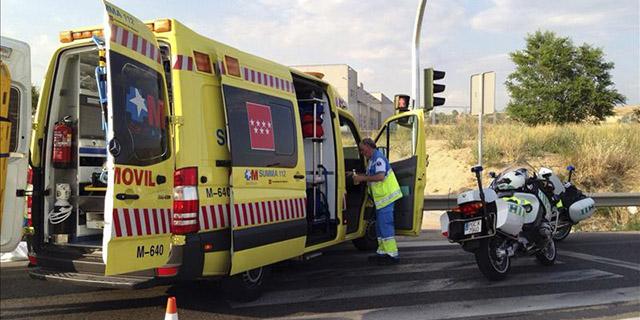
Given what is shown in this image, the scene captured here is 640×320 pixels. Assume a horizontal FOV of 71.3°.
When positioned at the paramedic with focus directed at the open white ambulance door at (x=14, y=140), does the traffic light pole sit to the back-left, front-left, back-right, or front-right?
back-right

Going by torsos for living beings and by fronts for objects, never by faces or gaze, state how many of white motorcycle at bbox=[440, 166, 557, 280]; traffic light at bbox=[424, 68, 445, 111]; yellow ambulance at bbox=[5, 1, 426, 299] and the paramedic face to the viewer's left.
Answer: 1

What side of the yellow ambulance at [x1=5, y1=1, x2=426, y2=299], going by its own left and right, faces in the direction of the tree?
front

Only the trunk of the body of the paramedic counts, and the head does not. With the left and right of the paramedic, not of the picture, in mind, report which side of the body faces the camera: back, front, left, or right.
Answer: left

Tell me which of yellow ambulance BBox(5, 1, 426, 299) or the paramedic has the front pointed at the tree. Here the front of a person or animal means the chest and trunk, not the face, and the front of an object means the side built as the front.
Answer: the yellow ambulance

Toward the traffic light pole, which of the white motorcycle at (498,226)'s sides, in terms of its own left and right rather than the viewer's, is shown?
left

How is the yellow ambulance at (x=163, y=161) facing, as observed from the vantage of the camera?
facing away from the viewer and to the right of the viewer

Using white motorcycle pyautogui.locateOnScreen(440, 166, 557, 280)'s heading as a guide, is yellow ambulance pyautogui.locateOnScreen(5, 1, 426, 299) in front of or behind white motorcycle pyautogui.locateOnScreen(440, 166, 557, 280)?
behind

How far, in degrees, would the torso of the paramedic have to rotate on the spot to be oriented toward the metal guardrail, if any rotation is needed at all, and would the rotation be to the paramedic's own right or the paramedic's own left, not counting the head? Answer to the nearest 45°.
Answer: approximately 135° to the paramedic's own right

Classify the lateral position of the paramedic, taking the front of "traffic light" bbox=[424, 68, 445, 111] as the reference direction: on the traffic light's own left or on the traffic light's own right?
on the traffic light's own right

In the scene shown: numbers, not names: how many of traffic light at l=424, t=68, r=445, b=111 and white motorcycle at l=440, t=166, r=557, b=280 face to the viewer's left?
0

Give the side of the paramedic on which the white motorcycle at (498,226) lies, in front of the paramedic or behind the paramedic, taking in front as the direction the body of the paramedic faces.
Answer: behind

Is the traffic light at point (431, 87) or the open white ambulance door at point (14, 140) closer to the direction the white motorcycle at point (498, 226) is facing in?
the traffic light

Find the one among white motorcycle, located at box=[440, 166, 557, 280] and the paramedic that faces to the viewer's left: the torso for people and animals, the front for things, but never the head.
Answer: the paramedic
